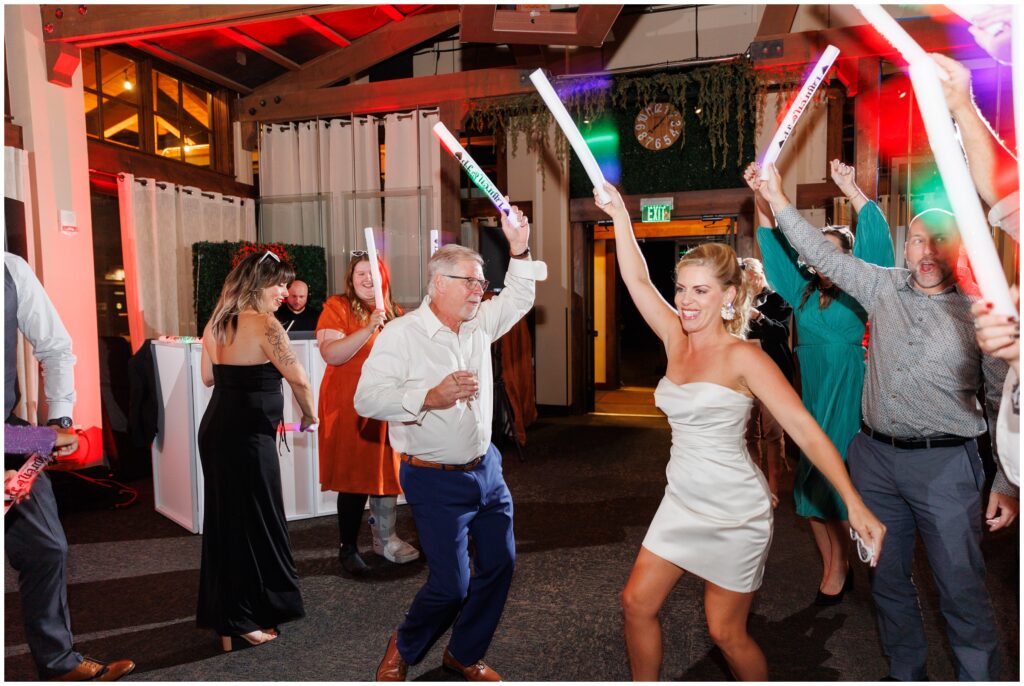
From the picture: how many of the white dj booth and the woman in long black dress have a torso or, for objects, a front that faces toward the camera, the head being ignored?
1

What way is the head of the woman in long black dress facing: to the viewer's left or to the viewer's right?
to the viewer's right

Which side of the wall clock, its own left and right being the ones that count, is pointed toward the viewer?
front

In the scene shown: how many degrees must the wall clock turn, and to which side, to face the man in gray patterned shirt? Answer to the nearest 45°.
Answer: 0° — it already faces them

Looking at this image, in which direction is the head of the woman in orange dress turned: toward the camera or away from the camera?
toward the camera

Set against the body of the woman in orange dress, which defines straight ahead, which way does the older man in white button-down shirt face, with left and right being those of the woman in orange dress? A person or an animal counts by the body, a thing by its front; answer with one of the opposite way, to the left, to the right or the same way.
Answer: the same way

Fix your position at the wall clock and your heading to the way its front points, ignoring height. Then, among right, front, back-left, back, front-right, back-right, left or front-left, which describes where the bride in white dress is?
front

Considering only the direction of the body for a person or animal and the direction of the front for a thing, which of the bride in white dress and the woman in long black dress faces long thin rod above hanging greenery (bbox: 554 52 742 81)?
the woman in long black dress

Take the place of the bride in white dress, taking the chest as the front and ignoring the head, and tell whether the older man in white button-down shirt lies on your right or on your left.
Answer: on your right

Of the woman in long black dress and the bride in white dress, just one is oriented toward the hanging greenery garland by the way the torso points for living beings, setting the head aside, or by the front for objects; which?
the woman in long black dress

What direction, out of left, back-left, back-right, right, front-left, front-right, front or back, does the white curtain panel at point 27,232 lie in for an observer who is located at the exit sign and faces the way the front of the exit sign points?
front-right

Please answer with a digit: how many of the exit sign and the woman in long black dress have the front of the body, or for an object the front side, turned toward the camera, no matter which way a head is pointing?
1

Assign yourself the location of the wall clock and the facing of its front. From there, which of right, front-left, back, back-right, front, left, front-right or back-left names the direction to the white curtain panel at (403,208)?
right

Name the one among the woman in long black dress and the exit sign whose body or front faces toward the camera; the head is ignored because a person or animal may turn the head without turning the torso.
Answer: the exit sign

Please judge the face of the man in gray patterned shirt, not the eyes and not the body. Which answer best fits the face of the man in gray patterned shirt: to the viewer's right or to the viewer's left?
to the viewer's left
